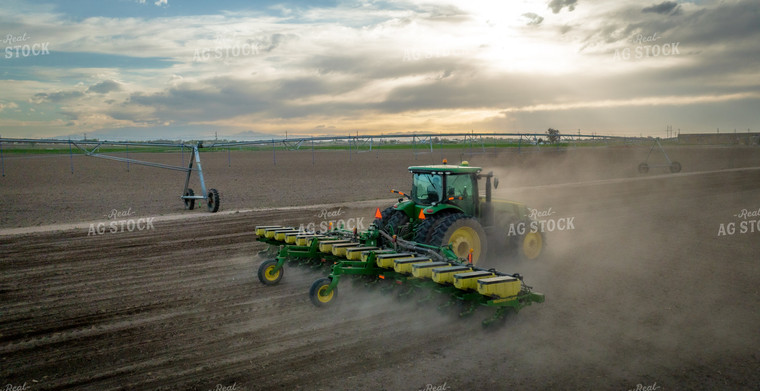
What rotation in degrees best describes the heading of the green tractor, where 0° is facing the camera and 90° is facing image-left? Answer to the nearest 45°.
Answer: approximately 225°
